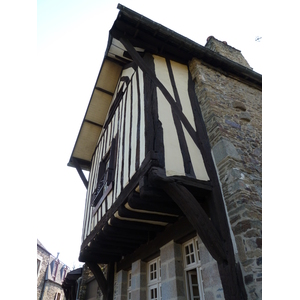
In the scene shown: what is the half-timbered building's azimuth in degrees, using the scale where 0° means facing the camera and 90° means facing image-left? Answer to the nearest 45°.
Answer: approximately 45°
